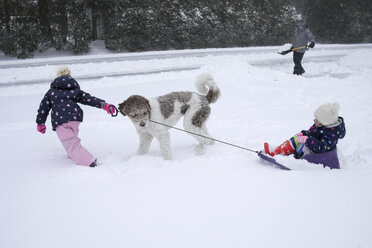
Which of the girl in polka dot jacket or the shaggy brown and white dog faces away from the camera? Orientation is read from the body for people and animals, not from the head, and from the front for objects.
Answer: the girl in polka dot jacket

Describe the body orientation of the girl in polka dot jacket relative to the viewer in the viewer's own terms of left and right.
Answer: facing away from the viewer

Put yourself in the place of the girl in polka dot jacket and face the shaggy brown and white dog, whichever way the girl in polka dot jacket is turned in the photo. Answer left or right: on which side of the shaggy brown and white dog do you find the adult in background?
left

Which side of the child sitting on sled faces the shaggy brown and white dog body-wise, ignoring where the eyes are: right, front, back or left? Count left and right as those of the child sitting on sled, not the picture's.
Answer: front

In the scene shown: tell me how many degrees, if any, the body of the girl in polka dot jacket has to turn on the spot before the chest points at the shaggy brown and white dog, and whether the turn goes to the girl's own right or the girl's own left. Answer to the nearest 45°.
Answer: approximately 90° to the girl's own right

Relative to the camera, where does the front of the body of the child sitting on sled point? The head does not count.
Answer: to the viewer's left

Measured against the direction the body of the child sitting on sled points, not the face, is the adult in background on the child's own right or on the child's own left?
on the child's own right

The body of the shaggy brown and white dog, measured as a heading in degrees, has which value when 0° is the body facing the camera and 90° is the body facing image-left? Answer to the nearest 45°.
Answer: approximately 45°
